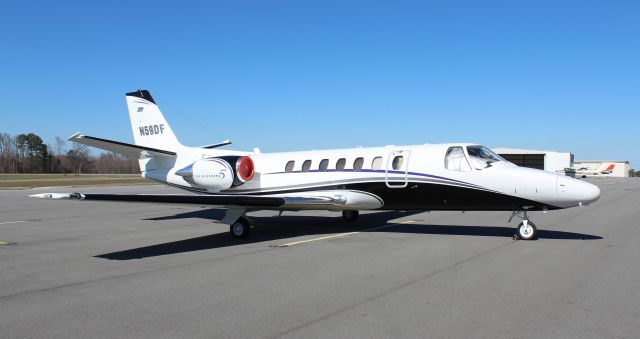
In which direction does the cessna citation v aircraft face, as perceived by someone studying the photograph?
facing the viewer and to the right of the viewer
